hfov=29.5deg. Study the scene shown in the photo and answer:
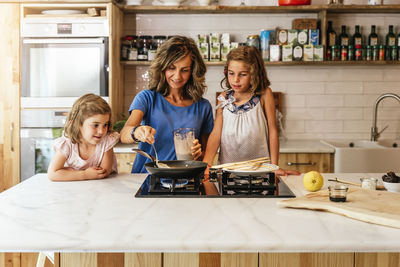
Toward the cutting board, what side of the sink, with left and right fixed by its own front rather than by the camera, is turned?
front

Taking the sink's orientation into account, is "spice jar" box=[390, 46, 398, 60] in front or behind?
behind

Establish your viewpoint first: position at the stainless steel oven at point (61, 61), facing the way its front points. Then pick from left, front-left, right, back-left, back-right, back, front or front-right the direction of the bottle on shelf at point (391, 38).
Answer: left

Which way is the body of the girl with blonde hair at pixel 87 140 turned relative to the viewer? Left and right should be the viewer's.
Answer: facing the viewer and to the right of the viewer

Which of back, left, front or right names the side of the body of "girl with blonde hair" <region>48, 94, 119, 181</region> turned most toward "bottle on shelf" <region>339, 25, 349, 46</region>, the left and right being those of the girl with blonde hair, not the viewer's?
left

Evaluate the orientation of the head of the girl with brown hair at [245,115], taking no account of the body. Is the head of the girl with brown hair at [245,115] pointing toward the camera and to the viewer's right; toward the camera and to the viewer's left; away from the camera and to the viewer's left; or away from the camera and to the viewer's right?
toward the camera and to the viewer's left

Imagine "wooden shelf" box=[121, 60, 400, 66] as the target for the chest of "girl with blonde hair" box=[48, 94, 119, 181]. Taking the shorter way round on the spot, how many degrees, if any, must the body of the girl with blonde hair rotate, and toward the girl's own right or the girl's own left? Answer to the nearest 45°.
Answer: approximately 90° to the girl's own left

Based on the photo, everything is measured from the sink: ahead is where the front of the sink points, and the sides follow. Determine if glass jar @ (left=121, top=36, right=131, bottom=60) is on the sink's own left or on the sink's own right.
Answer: on the sink's own right

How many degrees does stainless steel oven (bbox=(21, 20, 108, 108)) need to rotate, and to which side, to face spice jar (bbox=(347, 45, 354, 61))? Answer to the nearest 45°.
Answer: approximately 90° to its left

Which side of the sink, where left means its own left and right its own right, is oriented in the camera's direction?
front

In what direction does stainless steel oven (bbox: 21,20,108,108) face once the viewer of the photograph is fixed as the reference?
facing the viewer

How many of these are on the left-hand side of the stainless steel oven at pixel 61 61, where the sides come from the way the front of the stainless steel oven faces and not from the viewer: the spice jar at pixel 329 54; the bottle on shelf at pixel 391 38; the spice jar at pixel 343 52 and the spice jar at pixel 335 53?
4

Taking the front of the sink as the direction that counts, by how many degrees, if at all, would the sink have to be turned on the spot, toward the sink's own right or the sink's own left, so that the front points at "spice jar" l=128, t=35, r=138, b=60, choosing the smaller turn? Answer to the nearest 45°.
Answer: approximately 90° to the sink's own right

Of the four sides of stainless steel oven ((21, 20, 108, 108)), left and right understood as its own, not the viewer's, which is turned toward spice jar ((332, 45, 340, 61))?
left

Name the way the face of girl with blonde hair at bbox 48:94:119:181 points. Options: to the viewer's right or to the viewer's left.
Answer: to the viewer's right
